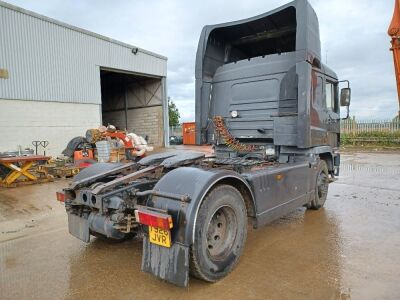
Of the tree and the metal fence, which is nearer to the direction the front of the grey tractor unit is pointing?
the metal fence

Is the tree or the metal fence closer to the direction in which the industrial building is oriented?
the metal fence

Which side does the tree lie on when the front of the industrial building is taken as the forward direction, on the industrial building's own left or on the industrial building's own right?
on the industrial building's own left

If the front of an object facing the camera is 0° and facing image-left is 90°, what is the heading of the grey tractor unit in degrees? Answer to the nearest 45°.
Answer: approximately 225°

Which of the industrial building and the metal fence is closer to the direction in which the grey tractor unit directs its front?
the metal fence

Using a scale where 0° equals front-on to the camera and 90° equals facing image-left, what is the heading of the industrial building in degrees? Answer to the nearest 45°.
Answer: approximately 315°

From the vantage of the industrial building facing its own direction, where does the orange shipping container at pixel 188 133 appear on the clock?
The orange shipping container is roughly at 9 o'clock from the industrial building.

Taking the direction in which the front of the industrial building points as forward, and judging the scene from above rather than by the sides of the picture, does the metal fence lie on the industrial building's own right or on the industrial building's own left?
on the industrial building's own left

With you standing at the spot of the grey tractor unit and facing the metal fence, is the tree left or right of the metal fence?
left

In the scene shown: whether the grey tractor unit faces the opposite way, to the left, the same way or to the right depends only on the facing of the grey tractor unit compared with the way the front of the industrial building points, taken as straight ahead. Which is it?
to the left
